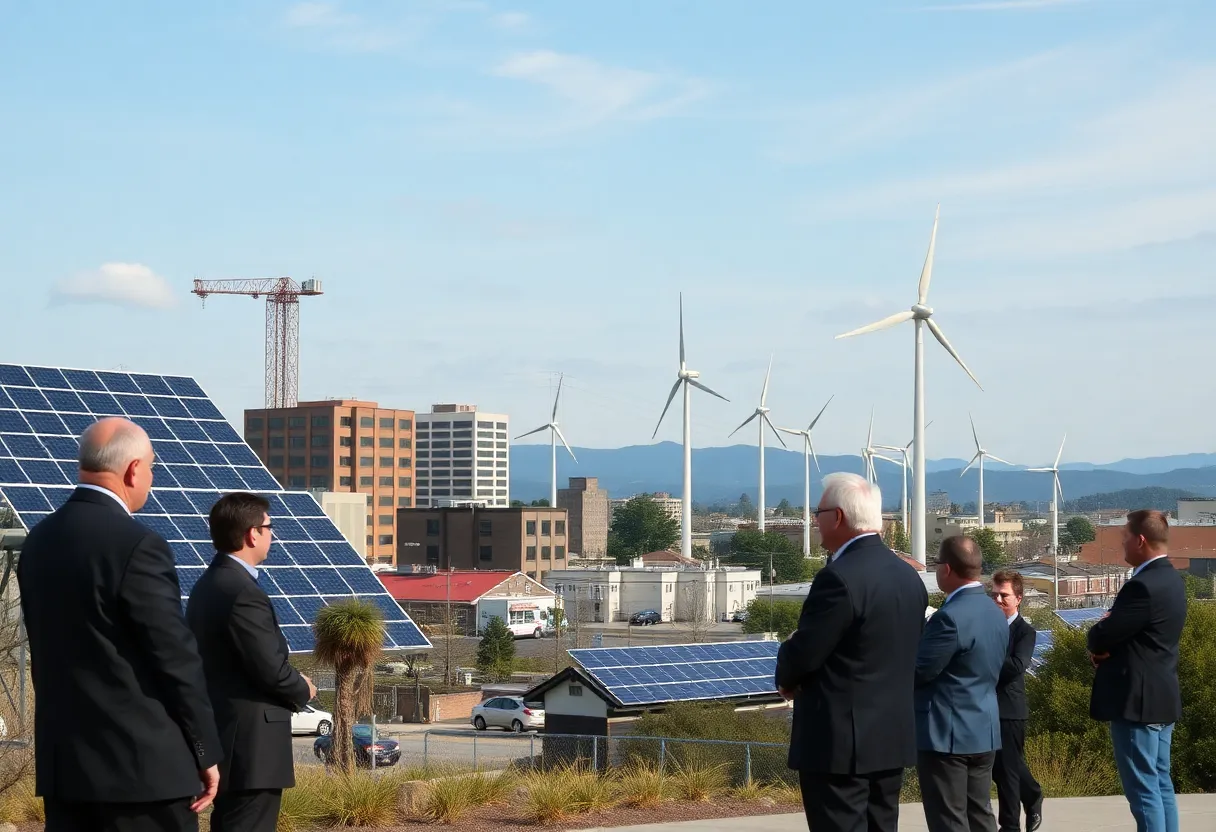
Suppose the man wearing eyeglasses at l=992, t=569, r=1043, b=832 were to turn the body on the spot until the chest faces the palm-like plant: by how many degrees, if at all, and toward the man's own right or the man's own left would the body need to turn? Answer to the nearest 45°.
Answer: approximately 90° to the man's own right

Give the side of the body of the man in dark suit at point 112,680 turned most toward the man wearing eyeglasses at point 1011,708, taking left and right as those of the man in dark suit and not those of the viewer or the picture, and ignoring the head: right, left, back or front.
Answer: front

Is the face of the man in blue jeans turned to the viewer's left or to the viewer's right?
to the viewer's left

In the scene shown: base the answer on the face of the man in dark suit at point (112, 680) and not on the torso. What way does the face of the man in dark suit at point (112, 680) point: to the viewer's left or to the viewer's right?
to the viewer's right

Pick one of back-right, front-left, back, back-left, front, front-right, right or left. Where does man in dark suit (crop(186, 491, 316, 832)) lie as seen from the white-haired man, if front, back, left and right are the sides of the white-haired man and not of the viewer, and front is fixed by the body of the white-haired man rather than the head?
front-left

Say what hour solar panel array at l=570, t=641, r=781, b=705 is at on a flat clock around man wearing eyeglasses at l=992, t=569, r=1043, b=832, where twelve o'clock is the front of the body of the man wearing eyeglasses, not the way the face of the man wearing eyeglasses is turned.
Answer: The solar panel array is roughly at 4 o'clock from the man wearing eyeglasses.

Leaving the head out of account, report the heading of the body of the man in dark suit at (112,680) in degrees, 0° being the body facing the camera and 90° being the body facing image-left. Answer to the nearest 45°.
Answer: approximately 225°

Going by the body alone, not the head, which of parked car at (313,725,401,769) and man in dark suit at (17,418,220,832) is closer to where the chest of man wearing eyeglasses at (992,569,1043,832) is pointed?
the man in dark suit

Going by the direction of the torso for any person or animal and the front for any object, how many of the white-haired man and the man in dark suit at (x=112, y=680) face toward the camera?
0

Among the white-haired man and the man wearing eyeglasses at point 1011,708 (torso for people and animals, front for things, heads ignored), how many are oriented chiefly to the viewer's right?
0

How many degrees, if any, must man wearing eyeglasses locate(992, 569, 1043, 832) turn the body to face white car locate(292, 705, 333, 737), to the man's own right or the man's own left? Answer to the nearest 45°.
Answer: approximately 90° to the man's own right

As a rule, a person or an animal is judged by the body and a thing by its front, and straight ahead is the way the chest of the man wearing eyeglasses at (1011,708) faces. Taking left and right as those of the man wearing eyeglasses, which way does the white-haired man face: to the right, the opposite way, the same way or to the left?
to the right

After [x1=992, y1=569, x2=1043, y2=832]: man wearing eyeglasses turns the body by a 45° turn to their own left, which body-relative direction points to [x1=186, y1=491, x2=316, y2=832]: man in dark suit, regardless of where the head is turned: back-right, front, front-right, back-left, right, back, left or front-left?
front-right

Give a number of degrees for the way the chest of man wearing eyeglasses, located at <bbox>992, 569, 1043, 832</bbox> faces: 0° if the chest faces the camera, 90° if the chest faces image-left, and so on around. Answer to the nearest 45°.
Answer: approximately 45°

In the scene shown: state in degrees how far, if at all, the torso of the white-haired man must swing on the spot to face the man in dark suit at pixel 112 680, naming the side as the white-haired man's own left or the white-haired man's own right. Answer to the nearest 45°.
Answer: approximately 90° to the white-haired man's own left
